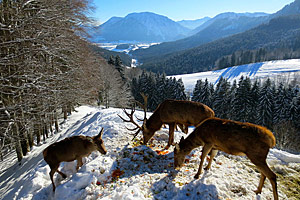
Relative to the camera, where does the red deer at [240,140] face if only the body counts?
to the viewer's left

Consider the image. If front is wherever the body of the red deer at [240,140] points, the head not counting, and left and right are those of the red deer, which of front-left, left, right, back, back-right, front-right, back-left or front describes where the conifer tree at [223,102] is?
right

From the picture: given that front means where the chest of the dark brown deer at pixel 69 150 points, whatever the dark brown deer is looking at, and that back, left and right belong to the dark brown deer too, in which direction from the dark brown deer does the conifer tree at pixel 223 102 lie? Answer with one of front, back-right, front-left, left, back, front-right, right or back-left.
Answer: front-left

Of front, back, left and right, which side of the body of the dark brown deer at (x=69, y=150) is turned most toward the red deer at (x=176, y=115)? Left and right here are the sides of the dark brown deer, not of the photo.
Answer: front

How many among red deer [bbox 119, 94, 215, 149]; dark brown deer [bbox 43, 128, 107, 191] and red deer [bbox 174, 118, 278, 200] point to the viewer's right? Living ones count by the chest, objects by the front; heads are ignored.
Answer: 1

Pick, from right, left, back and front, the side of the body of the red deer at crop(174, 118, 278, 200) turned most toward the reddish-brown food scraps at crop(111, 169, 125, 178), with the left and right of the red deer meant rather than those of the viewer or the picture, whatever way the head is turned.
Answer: front

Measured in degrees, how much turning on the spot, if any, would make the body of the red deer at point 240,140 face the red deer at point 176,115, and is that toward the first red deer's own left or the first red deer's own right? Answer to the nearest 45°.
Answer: approximately 45° to the first red deer's own right

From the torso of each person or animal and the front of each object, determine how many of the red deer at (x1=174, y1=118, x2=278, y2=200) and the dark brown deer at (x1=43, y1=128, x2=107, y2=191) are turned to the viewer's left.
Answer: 1

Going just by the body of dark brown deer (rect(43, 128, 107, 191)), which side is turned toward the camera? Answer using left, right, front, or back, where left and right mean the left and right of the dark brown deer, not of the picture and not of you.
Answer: right

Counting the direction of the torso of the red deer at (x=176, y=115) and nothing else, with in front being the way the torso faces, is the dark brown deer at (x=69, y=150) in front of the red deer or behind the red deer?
in front

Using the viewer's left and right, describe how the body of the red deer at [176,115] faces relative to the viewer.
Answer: facing to the left of the viewer

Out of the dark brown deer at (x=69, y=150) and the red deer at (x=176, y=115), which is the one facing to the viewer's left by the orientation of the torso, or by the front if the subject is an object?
the red deer
